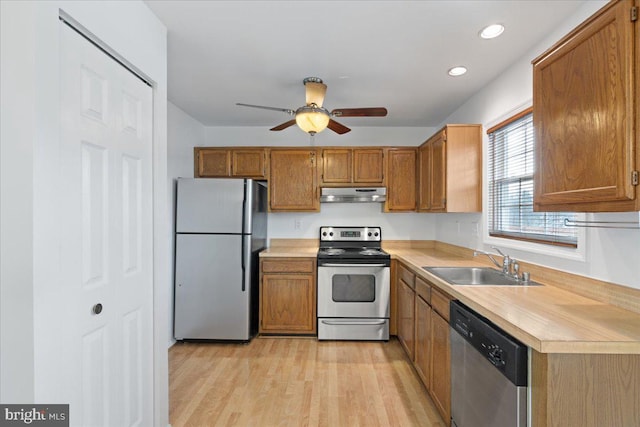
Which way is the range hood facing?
toward the camera

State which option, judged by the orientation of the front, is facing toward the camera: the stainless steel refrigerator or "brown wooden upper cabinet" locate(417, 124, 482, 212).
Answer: the stainless steel refrigerator

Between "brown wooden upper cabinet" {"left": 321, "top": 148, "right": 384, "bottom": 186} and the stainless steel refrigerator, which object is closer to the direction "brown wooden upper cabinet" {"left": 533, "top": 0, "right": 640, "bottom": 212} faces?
the stainless steel refrigerator

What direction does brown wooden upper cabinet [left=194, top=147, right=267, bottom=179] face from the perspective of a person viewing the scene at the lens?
facing the viewer

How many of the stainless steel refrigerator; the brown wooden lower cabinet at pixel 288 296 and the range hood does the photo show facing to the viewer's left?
0

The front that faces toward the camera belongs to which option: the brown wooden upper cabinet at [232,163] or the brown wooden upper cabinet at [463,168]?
the brown wooden upper cabinet at [232,163]

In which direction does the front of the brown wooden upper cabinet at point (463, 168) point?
to the viewer's left

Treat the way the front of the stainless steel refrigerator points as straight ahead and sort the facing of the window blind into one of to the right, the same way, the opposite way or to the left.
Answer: to the right

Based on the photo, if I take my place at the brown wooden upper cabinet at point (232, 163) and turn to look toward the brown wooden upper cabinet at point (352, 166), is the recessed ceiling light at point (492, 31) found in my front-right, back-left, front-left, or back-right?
front-right

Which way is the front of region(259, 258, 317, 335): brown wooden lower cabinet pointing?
toward the camera

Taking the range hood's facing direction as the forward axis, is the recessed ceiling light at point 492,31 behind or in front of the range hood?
in front

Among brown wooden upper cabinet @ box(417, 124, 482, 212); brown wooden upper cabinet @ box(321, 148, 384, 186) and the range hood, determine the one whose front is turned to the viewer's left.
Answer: brown wooden upper cabinet @ box(417, 124, 482, 212)
